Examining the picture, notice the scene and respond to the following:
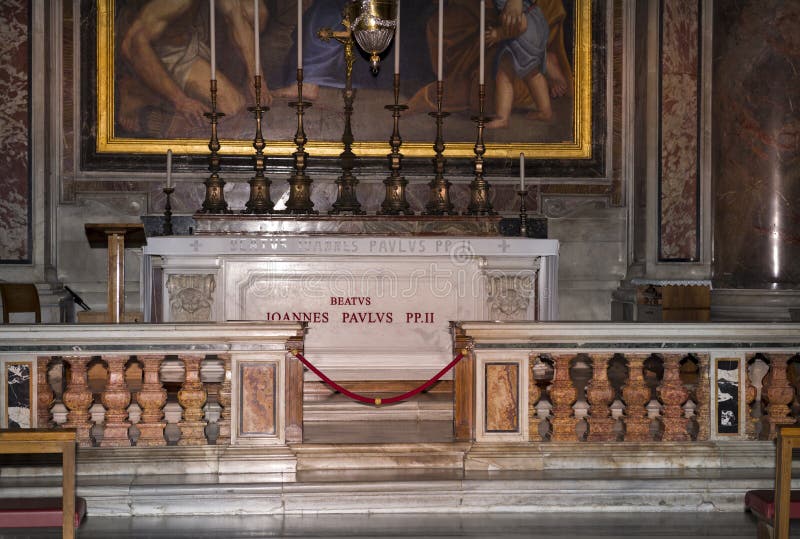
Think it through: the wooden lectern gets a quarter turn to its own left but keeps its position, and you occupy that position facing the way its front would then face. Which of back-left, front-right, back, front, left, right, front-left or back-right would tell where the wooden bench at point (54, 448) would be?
right

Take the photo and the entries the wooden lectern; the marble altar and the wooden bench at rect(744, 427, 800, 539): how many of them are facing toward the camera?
2

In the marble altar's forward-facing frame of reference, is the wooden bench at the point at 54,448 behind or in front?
in front

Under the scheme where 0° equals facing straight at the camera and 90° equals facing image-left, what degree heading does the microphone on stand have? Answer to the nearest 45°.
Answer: approximately 90°

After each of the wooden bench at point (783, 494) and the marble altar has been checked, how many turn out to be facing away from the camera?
1

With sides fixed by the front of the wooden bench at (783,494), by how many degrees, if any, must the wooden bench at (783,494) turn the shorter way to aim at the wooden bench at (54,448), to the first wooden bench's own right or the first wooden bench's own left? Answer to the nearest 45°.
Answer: approximately 135° to the first wooden bench's own left

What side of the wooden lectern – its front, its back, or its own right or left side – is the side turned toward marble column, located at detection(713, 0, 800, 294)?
left

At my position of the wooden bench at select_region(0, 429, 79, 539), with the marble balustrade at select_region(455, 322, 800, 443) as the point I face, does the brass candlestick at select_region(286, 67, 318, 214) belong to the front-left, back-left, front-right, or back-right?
front-left

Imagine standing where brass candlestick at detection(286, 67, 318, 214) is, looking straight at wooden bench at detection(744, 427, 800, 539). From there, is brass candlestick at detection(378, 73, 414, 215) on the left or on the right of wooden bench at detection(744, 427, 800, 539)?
left

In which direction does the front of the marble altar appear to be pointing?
toward the camera

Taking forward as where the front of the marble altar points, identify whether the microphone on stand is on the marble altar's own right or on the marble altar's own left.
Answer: on the marble altar's own right

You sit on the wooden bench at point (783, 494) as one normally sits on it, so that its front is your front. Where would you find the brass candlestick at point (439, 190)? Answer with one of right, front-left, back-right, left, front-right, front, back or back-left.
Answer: front-left

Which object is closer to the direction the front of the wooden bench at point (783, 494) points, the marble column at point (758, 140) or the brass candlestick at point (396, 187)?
the marble column

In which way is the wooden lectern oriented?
toward the camera

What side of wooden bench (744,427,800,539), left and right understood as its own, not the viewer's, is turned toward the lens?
back

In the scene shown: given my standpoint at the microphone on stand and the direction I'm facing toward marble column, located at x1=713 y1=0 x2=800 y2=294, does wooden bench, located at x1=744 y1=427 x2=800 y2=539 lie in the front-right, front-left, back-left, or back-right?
front-right

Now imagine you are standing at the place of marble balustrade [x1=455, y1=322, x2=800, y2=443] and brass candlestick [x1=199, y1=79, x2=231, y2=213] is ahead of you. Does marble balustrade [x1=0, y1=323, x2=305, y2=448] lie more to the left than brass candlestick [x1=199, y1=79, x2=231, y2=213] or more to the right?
left
